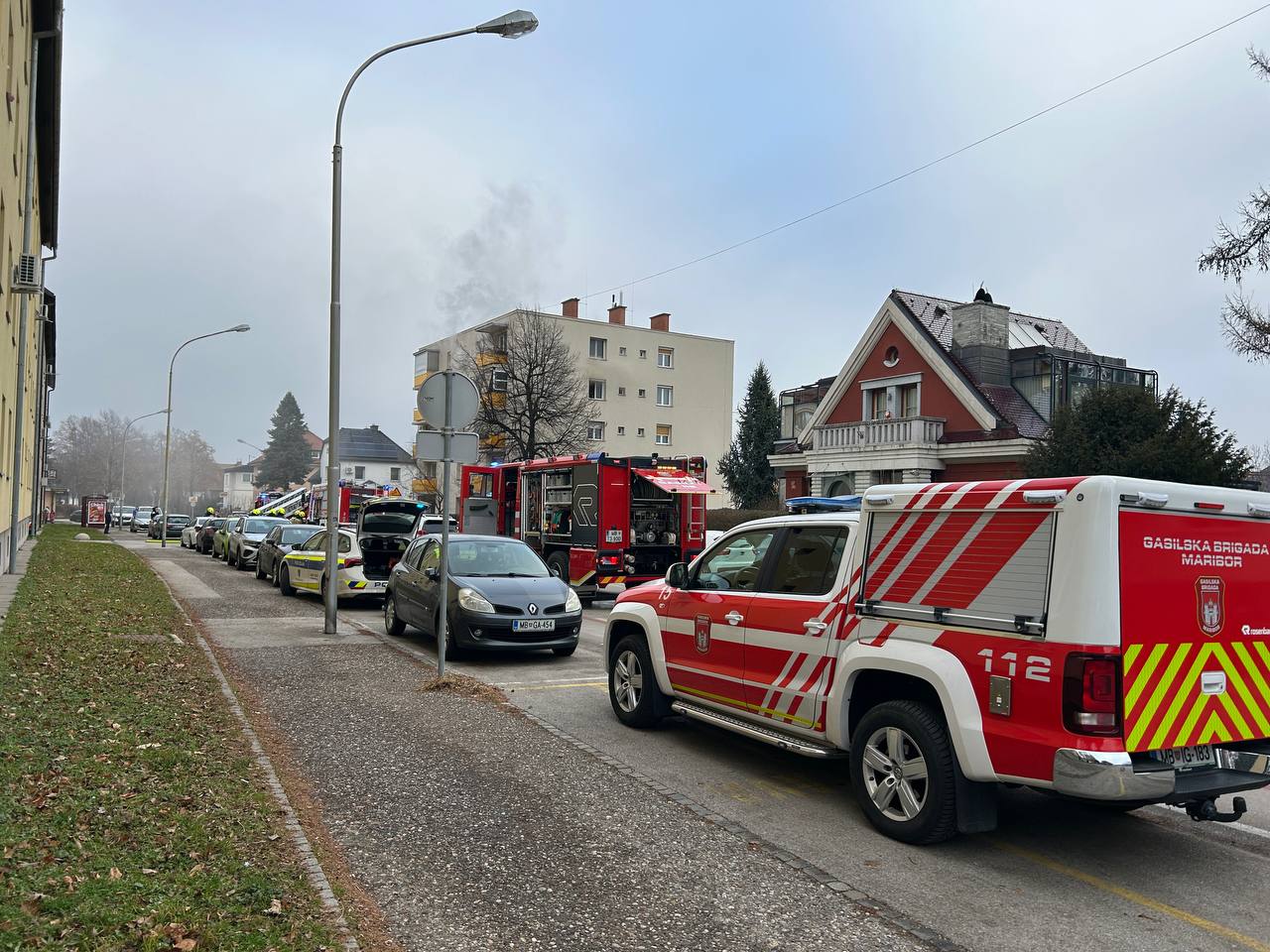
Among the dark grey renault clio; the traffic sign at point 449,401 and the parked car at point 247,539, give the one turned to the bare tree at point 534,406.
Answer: the traffic sign

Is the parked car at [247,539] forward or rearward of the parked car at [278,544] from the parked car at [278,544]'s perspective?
rearward

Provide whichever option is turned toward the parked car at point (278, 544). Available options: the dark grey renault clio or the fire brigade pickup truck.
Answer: the fire brigade pickup truck

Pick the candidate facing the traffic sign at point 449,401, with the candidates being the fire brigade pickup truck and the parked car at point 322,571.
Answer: the fire brigade pickup truck

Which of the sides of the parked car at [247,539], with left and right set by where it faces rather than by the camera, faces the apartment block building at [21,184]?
right

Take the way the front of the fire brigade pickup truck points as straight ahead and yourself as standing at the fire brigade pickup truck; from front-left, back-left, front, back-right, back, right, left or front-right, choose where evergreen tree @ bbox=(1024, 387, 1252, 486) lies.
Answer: front-right

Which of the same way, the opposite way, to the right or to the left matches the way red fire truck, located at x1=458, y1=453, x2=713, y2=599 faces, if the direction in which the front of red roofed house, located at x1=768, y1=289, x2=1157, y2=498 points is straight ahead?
to the right

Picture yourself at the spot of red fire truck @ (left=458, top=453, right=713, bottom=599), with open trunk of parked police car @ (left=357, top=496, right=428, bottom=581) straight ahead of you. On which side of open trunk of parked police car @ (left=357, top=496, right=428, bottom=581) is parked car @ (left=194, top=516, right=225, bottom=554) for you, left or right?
right

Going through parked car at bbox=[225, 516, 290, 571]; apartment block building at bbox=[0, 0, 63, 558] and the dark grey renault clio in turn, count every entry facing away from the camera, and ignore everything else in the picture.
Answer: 0

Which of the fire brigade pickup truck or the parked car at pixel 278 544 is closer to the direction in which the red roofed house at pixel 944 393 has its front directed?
the parked car

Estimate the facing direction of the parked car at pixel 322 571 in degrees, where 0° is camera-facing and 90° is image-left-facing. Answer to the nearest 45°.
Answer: approximately 135°
